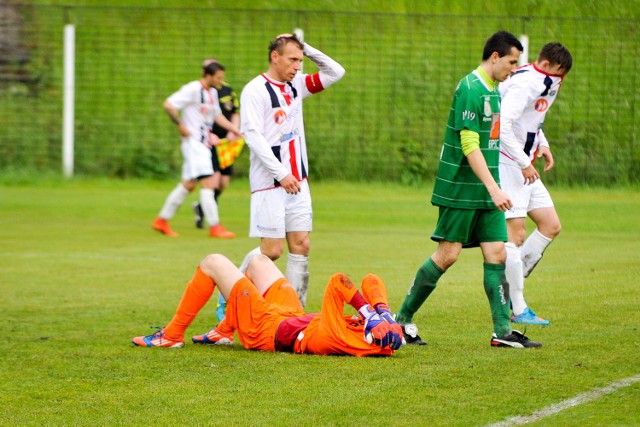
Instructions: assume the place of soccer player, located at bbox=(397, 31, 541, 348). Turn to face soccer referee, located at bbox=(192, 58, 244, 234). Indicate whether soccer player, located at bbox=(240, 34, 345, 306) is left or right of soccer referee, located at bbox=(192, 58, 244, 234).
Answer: left

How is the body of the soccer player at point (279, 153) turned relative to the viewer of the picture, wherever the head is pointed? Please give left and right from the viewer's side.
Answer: facing the viewer and to the right of the viewer

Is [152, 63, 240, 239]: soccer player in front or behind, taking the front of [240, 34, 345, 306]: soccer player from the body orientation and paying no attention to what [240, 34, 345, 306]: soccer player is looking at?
behind

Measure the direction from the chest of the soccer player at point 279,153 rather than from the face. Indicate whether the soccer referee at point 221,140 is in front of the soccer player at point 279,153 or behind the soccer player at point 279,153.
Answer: behind

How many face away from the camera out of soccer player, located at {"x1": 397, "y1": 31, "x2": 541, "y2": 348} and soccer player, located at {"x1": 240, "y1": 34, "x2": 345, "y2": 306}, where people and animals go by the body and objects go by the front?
0

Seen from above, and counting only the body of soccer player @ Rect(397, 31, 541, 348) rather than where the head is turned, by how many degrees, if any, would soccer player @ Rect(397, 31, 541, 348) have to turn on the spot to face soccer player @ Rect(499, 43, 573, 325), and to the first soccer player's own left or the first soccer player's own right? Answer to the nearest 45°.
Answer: approximately 90° to the first soccer player's own left
